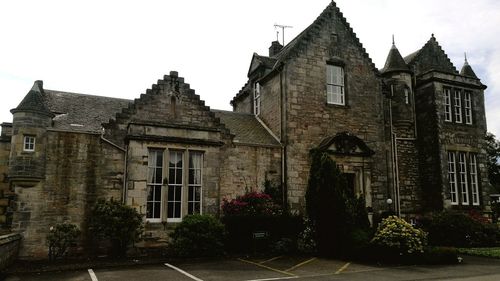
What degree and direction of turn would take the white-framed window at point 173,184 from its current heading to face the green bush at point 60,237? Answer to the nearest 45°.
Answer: approximately 45° to its right

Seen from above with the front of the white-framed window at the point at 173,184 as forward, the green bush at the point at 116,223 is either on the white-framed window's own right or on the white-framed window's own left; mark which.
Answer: on the white-framed window's own right

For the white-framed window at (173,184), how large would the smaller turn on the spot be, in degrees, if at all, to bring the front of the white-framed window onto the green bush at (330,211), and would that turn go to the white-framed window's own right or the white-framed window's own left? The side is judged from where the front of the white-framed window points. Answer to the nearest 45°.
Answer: approximately 90° to the white-framed window's own left

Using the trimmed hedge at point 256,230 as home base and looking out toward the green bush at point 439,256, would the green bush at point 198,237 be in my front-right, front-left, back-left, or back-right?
back-right

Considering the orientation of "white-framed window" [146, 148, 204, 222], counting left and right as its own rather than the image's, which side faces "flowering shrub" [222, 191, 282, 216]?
left

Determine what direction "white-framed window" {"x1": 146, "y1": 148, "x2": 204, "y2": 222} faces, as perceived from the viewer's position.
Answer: facing the viewer

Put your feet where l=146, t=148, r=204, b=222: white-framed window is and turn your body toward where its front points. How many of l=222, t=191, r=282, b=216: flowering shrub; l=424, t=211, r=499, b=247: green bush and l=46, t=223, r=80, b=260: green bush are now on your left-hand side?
2

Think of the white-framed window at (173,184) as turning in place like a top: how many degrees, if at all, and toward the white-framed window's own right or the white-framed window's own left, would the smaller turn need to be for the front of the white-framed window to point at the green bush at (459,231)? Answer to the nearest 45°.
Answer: approximately 90° to the white-framed window's own left

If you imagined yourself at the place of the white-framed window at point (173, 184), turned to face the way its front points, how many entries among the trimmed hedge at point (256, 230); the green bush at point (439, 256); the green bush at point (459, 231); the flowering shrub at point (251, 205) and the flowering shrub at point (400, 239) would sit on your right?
0

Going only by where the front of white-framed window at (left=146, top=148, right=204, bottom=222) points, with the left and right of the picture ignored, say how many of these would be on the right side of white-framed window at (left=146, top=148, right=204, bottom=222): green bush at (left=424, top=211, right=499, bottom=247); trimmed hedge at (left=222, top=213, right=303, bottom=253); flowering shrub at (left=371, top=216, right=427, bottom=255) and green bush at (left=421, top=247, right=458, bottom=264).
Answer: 0

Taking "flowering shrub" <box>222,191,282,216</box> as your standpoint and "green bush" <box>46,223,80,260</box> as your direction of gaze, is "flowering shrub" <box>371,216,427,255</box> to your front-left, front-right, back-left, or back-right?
back-left

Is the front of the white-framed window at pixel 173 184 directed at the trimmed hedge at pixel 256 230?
no

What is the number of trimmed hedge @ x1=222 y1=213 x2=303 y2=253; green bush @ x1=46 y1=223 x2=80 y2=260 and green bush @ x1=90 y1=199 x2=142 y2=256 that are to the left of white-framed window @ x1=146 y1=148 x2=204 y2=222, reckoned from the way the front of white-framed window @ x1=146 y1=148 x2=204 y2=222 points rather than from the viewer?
1

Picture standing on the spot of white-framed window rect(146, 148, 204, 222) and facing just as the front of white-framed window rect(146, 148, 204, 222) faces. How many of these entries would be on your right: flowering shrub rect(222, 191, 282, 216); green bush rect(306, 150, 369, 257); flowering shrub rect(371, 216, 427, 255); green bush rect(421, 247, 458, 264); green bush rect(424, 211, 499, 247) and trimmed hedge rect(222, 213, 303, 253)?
0

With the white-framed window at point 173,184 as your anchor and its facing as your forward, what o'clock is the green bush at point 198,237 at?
The green bush is roughly at 11 o'clock from the white-framed window.

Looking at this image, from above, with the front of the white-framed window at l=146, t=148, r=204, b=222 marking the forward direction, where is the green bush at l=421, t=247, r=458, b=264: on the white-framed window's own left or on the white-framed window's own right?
on the white-framed window's own left

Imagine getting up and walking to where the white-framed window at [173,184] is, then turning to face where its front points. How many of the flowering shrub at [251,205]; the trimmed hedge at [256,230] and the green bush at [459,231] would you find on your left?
3

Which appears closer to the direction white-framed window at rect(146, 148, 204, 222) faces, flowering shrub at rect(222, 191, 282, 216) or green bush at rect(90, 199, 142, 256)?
the green bush
